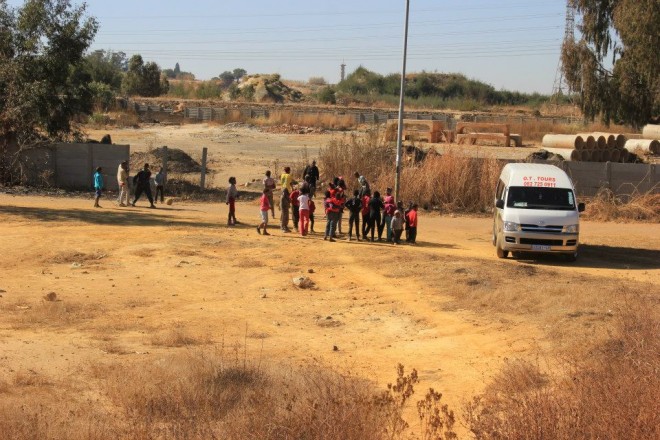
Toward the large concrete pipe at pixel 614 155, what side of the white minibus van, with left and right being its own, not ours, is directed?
back

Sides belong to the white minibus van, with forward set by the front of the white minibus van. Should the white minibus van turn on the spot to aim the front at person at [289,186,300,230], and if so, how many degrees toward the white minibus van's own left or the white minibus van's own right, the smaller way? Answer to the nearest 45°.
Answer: approximately 90° to the white minibus van's own right

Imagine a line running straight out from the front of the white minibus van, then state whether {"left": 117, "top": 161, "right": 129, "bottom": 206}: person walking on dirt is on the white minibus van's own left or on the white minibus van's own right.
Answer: on the white minibus van's own right

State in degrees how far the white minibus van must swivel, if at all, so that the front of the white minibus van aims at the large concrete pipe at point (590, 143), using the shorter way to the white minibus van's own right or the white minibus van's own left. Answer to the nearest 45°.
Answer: approximately 180°

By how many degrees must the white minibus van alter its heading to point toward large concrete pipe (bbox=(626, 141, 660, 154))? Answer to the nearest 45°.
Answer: approximately 180°

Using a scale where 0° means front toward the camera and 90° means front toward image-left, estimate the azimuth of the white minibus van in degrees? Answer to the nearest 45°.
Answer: approximately 0°
